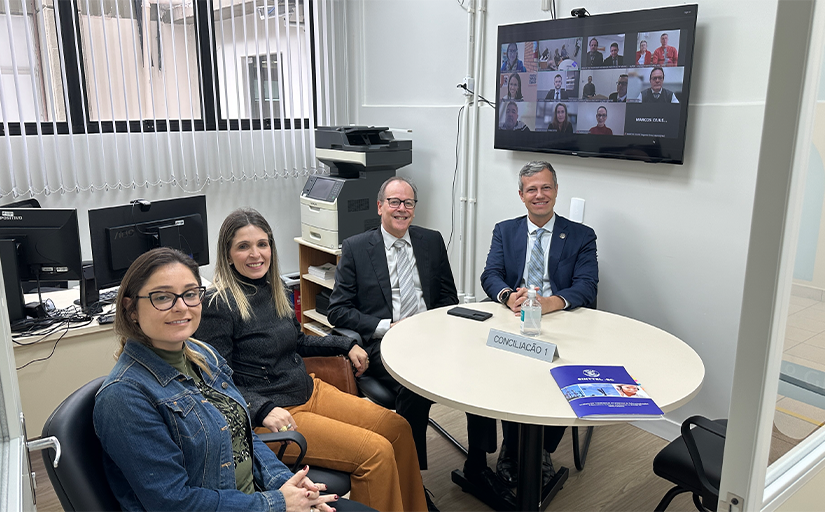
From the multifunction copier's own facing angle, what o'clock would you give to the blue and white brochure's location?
The blue and white brochure is roughly at 10 o'clock from the multifunction copier.

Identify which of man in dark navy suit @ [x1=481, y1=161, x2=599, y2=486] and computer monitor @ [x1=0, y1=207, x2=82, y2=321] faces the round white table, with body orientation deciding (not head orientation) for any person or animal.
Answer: the man in dark navy suit

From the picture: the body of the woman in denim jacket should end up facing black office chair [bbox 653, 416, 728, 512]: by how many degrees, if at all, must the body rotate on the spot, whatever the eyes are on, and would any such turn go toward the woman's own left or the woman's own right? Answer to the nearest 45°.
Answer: approximately 45° to the woman's own left

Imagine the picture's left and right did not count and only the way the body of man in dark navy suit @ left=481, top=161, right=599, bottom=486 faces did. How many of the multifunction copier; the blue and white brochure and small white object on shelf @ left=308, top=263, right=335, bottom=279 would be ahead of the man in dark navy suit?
1

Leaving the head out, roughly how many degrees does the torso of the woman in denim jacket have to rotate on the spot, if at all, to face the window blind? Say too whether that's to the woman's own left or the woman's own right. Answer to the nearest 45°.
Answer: approximately 135° to the woman's own left
